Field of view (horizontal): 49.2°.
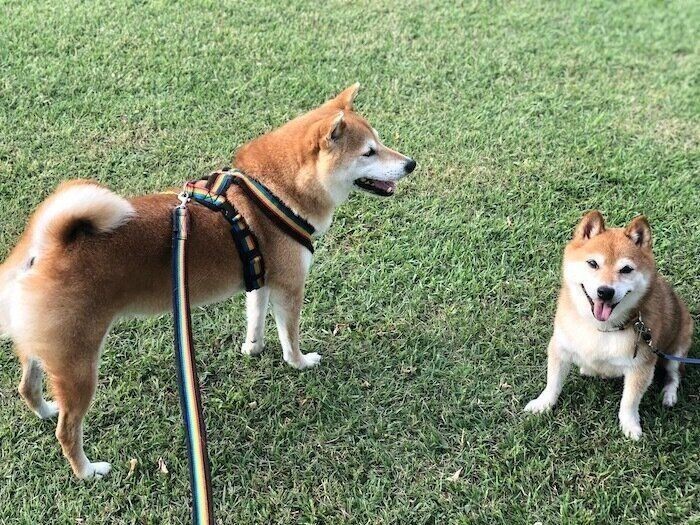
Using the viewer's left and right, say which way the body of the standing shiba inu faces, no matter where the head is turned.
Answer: facing away from the viewer and to the right of the viewer

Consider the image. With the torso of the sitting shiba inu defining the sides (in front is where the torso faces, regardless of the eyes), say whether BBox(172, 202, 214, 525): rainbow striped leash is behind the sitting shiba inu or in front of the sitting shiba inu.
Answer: in front

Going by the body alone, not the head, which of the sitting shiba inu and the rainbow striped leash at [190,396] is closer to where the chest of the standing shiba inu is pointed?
the sitting shiba inu

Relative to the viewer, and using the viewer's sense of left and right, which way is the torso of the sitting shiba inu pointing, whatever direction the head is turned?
facing the viewer and to the left of the viewer

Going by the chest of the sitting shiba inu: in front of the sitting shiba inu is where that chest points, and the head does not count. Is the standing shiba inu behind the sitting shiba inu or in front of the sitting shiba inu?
in front

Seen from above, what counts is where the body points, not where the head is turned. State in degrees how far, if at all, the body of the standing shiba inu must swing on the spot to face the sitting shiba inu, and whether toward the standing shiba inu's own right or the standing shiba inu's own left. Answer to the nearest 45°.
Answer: approximately 45° to the standing shiba inu's own right
